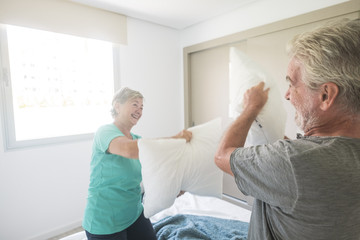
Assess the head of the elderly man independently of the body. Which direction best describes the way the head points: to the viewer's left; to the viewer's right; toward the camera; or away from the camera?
to the viewer's left

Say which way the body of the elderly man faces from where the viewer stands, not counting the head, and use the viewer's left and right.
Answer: facing away from the viewer and to the left of the viewer

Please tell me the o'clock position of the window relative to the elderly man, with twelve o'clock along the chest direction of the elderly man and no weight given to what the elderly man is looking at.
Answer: The window is roughly at 11 o'clock from the elderly man.

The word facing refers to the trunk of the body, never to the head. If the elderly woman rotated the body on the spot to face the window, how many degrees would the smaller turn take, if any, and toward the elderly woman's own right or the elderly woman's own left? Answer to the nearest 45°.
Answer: approximately 180°

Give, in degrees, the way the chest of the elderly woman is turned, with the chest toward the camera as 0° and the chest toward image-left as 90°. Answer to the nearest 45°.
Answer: approximately 315°

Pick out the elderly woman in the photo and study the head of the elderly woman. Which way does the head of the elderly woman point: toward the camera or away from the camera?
toward the camera

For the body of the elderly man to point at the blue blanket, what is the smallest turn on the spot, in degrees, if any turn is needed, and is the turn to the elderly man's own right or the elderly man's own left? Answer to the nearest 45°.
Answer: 0° — they already face it

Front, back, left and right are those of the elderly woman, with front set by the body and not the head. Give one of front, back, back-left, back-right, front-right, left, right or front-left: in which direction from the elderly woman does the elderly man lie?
front
